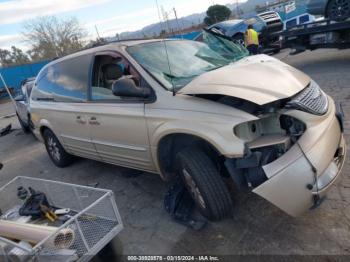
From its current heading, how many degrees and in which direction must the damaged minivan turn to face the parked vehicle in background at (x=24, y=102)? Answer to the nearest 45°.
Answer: approximately 180°

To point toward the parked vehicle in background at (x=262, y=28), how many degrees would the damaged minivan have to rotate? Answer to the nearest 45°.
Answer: approximately 135° to its left

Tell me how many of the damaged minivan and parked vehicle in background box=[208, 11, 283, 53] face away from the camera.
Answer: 0

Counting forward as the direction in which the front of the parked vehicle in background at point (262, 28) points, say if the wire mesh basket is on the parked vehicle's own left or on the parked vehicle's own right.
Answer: on the parked vehicle's own right

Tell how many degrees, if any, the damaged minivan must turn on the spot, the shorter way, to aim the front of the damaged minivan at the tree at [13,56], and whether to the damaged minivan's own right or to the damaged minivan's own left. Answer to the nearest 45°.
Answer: approximately 180°

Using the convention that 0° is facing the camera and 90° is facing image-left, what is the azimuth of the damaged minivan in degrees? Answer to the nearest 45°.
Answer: approximately 315°

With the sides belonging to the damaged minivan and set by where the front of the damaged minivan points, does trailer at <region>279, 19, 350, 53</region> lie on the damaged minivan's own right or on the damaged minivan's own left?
on the damaged minivan's own left

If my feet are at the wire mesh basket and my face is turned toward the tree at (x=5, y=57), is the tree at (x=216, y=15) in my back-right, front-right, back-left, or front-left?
front-right

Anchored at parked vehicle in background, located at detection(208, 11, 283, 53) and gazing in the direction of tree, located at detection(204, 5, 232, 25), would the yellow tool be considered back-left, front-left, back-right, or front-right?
back-left
